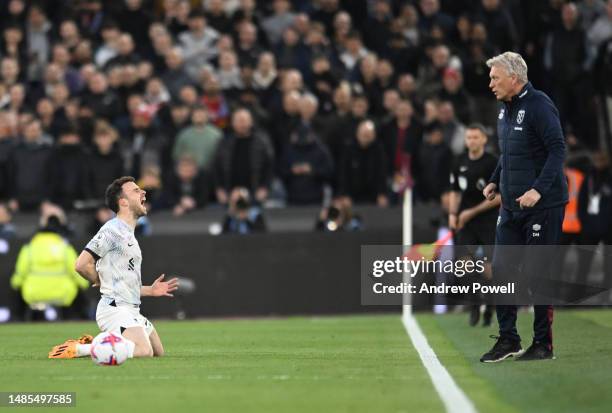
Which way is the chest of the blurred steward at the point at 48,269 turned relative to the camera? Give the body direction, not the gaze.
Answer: away from the camera

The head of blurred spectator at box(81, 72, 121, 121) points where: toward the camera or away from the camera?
toward the camera

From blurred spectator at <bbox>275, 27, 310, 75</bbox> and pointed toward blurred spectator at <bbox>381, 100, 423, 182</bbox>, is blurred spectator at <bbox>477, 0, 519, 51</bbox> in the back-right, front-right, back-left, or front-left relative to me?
front-left

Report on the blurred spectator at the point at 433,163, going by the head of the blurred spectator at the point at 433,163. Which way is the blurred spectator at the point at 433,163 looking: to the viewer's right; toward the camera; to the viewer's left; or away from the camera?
toward the camera

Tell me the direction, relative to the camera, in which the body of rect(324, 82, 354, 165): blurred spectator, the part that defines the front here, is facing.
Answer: toward the camera

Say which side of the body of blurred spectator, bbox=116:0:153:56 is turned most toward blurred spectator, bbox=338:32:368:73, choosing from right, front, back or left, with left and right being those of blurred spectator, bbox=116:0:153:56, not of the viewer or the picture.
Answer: left

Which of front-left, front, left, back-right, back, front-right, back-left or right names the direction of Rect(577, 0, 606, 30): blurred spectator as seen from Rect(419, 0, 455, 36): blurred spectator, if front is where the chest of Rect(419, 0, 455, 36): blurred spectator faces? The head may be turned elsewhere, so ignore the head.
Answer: left

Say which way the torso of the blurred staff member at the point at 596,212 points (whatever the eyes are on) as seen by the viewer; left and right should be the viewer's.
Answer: facing the viewer

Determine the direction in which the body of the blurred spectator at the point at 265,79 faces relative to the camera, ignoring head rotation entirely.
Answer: toward the camera

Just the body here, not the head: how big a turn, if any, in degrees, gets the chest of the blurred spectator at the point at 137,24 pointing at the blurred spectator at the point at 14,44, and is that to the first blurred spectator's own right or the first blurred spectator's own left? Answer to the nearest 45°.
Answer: approximately 90° to the first blurred spectator's own right

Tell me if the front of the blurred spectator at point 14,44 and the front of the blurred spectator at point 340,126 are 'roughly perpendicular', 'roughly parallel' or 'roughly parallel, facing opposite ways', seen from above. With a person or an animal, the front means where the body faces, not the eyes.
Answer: roughly parallel

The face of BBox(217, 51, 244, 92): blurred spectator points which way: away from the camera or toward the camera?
toward the camera

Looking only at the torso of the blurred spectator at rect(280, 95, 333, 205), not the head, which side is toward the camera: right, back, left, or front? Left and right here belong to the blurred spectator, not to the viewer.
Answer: front

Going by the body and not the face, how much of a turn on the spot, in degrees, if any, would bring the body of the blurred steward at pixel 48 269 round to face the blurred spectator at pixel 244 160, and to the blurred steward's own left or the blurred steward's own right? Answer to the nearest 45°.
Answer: approximately 90° to the blurred steward's own right

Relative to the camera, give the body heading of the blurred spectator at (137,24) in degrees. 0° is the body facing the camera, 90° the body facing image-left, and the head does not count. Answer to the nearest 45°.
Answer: approximately 0°

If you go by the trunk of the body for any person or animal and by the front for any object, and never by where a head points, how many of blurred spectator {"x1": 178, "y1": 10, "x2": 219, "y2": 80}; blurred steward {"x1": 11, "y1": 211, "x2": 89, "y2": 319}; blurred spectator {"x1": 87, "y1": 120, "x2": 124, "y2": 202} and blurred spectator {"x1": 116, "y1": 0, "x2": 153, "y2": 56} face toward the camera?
3
